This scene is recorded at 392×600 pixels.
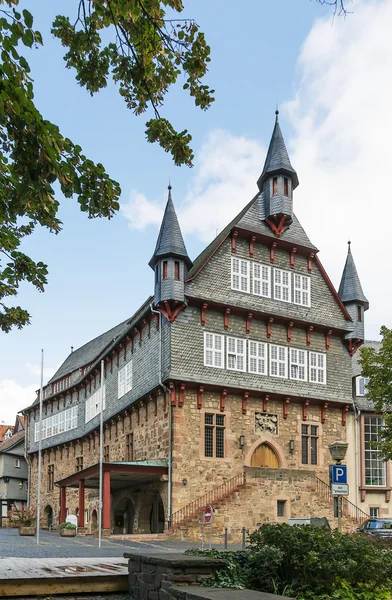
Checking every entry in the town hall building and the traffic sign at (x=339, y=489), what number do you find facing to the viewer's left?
0

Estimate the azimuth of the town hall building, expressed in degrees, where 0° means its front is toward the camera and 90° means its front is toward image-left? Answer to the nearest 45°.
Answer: approximately 315°

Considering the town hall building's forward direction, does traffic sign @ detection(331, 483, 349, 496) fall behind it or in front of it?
in front

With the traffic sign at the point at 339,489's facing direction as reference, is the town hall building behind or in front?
behind

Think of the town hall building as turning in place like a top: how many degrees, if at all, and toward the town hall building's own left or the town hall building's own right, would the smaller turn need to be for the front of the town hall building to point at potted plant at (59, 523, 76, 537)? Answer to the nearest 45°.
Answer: approximately 135° to the town hall building's own right

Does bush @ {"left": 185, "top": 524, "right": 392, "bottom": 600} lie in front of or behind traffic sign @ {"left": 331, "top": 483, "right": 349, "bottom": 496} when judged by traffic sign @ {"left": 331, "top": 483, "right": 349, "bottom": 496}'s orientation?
in front

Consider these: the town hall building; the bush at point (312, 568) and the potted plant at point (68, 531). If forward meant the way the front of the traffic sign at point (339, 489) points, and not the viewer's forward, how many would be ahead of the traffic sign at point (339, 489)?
1

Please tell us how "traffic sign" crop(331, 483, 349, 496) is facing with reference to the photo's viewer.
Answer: facing the viewer
